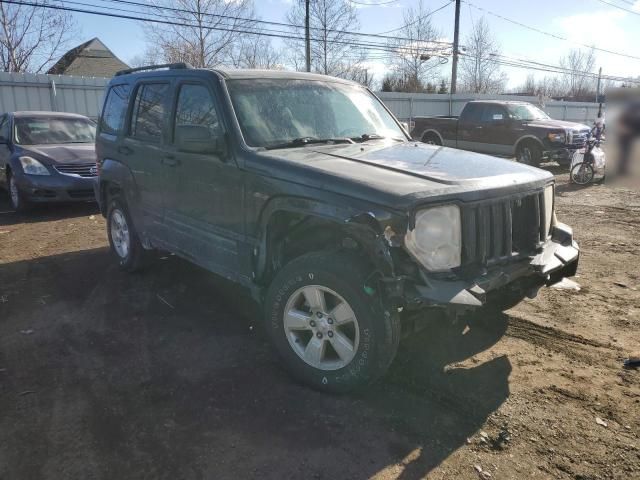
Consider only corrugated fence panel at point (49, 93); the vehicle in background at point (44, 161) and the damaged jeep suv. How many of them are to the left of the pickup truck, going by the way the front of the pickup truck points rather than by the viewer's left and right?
0

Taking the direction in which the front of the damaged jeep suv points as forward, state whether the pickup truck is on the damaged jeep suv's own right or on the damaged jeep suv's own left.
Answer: on the damaged jeep suv's own left

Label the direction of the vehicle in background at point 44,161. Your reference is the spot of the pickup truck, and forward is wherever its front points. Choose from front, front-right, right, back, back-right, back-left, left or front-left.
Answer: right

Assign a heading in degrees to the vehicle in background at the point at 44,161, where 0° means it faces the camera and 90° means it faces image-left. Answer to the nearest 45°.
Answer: approximately 315°

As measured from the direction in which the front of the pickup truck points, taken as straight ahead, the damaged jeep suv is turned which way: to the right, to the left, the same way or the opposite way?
the same way

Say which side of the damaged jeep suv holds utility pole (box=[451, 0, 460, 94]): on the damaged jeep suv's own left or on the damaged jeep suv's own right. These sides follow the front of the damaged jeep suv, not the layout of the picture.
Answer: on the damaged jeep suv's own left

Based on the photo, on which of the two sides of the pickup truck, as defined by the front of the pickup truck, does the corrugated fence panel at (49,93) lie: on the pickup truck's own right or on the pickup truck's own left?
on the pickup truck's own right

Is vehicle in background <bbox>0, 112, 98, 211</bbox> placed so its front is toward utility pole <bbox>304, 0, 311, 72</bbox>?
no

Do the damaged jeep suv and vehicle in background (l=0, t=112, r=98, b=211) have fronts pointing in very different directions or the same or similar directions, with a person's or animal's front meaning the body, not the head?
same or similar directions

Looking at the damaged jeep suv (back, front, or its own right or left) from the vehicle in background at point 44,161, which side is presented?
back

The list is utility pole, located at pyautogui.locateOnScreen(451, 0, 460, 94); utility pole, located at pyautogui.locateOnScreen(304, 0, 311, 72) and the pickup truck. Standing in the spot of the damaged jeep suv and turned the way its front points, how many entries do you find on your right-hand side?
0

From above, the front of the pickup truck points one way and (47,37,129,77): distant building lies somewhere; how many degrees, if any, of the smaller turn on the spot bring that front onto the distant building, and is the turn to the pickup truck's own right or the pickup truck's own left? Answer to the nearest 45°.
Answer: approximately 180°

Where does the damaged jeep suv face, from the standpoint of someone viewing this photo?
facing the viewer and to the right of the viewer

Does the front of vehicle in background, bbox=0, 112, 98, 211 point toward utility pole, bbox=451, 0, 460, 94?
no

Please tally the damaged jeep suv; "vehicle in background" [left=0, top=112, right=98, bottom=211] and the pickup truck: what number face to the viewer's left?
0

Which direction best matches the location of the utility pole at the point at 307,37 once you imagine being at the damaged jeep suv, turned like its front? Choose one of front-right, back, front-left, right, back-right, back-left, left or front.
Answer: back-left

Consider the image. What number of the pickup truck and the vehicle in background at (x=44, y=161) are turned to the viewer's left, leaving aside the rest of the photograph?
0

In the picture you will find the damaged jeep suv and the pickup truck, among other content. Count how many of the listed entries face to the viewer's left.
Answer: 0

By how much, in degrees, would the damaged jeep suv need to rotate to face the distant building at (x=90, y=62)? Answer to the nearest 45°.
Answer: approximately 180°

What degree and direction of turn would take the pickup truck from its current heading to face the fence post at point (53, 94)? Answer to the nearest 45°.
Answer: approximately 135° to its right
